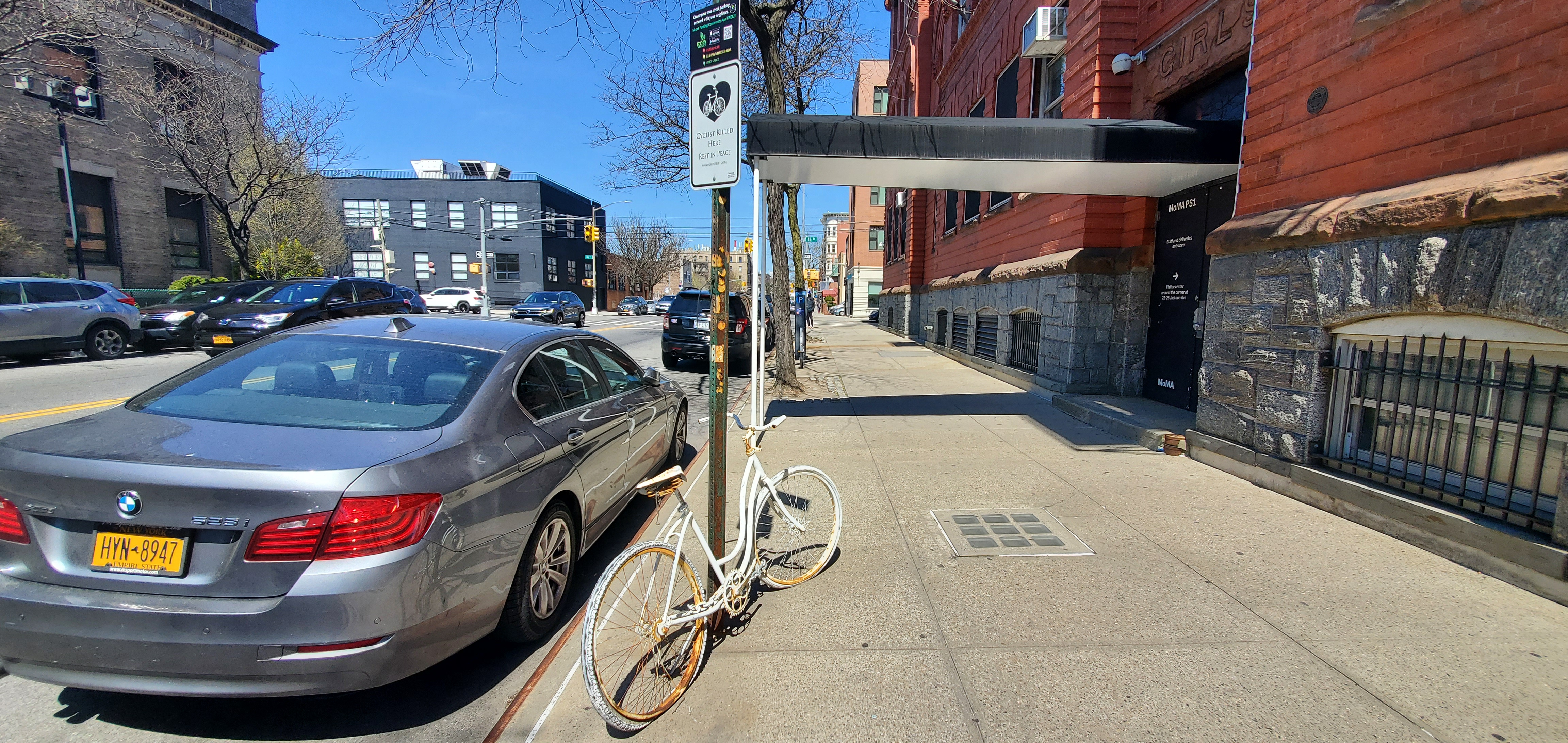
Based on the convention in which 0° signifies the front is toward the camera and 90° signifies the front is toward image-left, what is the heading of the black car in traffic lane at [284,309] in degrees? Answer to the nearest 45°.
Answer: approximately 45°

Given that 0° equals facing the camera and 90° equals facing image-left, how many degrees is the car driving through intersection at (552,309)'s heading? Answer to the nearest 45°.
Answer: approximately 45°

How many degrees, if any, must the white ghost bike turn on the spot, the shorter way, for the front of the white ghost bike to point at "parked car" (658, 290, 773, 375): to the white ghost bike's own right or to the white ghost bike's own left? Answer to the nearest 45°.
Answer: approximately 45° to the white ghost bike's own left

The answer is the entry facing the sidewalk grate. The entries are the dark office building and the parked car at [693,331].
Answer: the dark office building

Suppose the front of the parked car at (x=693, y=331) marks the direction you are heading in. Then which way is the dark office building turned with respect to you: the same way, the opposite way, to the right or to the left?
the opposite way

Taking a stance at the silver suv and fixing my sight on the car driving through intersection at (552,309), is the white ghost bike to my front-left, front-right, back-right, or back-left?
back-right

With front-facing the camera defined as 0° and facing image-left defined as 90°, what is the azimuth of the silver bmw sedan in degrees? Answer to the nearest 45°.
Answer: approximately 225°

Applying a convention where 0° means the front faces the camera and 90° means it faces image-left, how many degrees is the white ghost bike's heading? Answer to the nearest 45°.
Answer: approximately 225°

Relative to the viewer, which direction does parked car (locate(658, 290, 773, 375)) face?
away from the camera

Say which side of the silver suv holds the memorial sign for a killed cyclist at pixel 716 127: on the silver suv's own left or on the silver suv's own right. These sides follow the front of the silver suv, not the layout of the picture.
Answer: on the silver suv's own left
